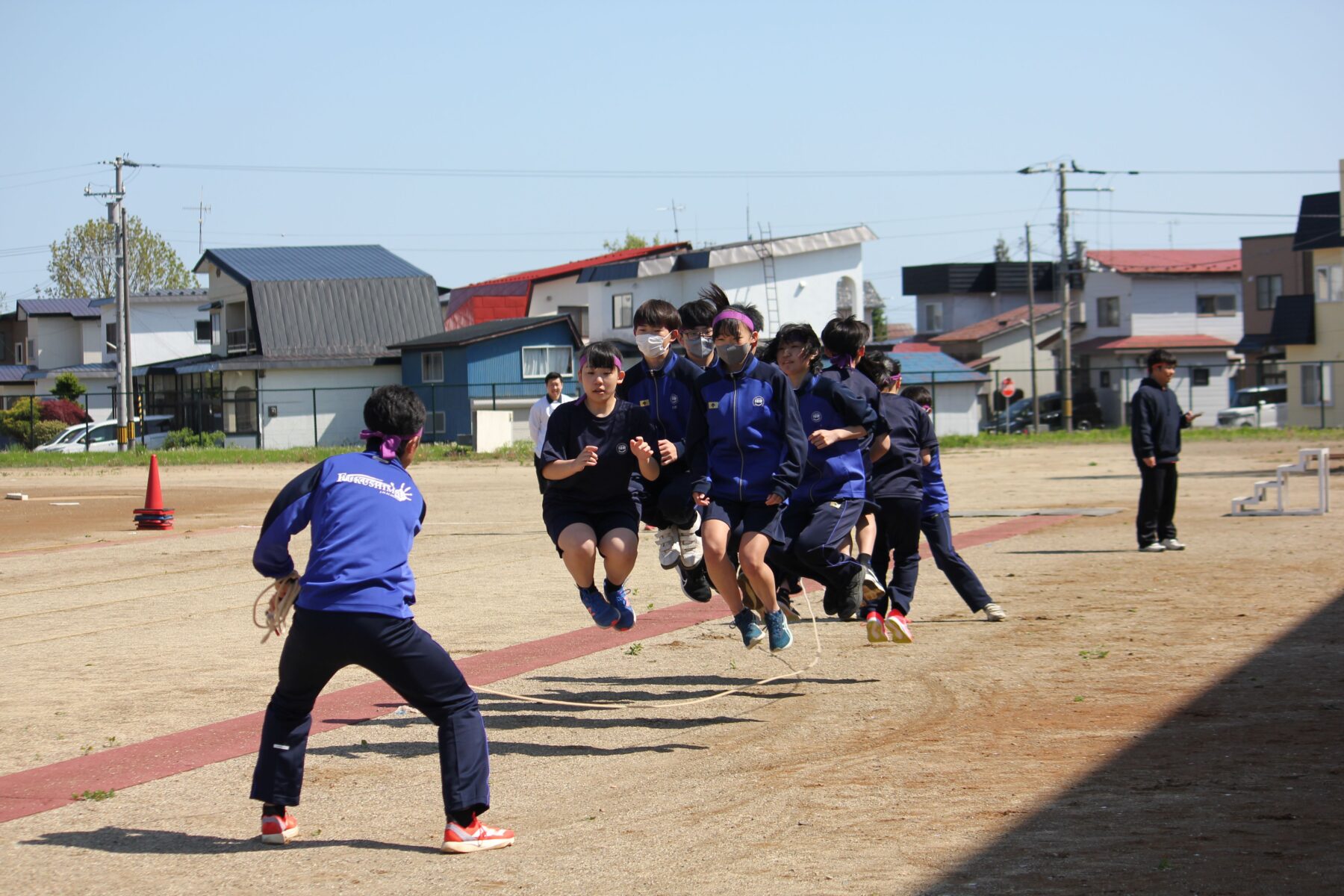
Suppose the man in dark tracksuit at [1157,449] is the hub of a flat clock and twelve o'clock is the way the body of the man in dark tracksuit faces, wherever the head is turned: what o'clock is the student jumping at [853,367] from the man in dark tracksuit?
The student jumping is roughly at 2 o'clock from the man in dark tracksuit.

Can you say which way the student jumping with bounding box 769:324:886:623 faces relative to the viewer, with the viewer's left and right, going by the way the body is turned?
facing the viewer and to the left of the viewer

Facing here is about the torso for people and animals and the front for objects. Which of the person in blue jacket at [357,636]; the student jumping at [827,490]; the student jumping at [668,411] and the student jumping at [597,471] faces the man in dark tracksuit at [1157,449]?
the person in blue jacket at [357,636]

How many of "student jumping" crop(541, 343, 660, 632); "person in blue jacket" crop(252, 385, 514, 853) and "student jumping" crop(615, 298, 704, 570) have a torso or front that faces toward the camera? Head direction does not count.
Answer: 2

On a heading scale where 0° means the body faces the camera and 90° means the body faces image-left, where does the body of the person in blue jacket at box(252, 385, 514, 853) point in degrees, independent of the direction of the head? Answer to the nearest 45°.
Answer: approximately 225°

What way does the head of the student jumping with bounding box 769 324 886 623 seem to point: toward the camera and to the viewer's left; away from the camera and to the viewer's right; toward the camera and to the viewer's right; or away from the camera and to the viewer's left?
toward the camera and to the viewer's left

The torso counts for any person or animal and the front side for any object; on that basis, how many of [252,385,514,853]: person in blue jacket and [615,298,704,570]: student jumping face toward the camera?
1

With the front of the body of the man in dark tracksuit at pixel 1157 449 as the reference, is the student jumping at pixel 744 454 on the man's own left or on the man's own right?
on the man's own right

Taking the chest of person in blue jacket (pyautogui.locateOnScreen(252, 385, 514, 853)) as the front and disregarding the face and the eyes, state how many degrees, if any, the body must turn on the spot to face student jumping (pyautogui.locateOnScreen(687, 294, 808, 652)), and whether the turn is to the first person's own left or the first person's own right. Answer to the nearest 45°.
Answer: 0° — they already face them

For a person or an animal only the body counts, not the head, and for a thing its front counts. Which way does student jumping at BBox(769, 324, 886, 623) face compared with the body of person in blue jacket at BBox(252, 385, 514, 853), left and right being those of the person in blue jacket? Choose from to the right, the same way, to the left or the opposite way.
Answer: the opposite way

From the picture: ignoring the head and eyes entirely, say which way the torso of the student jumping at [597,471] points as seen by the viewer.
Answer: toward the camera

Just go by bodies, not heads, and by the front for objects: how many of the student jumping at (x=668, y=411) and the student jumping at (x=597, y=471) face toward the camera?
2
